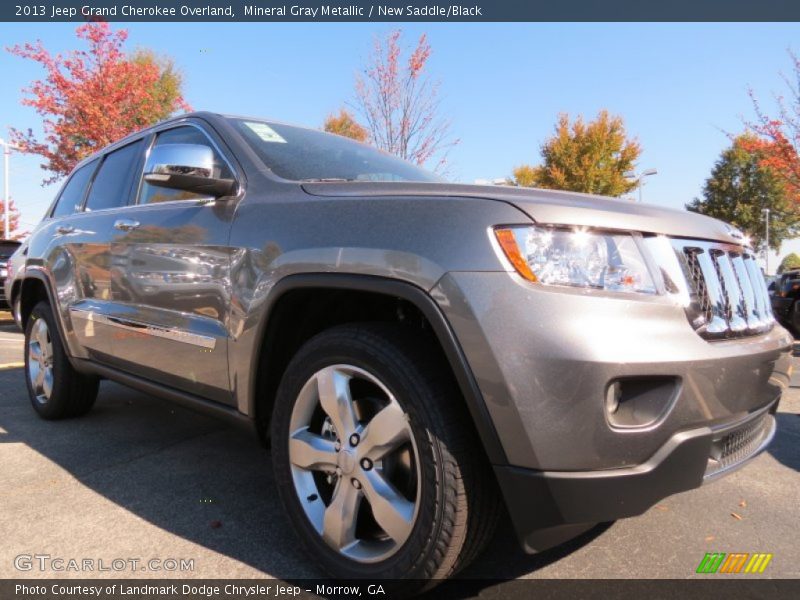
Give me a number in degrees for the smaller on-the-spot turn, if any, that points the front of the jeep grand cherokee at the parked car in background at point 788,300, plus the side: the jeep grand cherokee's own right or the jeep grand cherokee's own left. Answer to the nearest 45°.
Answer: approximately 90° to the jeep grand cherokee's own left

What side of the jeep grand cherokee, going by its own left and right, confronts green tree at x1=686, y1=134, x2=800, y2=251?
left

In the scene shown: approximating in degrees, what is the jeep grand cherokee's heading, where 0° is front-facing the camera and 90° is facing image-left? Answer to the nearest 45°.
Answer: approximately 315°
